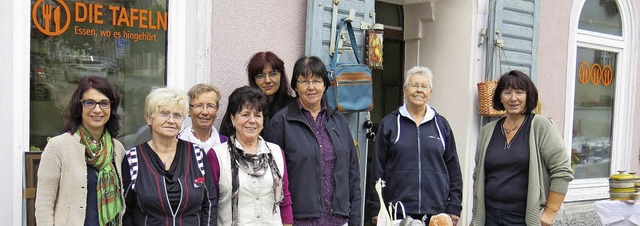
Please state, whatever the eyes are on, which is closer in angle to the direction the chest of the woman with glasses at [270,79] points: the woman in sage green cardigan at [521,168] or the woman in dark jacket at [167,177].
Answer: the woman in dark jacket

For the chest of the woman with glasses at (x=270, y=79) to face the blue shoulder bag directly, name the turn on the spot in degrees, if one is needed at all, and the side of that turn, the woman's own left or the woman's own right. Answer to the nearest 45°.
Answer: approximately 135° to the woman's own left

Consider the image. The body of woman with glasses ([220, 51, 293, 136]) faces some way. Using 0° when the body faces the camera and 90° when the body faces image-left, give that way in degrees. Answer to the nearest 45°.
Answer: approximately 0°

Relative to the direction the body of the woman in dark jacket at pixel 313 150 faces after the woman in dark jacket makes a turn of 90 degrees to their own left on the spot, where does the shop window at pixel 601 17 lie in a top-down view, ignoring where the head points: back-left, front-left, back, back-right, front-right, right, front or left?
front-left
